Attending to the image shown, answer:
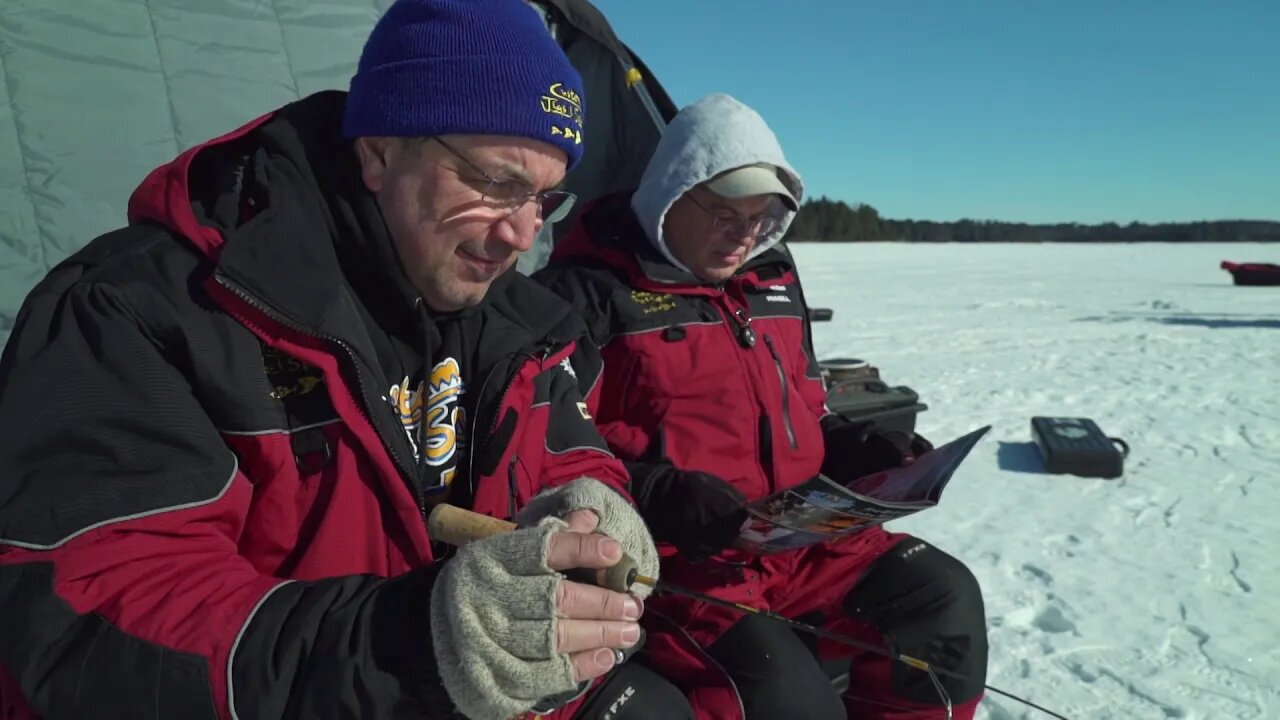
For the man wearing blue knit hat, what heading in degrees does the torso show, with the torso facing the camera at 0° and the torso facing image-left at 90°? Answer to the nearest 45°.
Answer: approximately 315°

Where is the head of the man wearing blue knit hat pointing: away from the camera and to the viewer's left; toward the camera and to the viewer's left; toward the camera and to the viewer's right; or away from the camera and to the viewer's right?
toward the camera and to the viewer's right

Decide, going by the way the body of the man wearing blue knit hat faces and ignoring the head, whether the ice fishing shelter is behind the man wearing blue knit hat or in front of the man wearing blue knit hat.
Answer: behind
